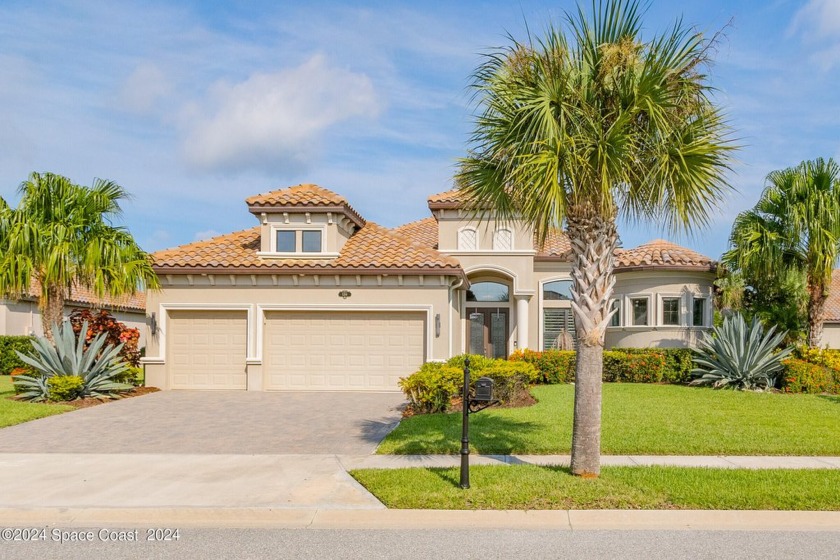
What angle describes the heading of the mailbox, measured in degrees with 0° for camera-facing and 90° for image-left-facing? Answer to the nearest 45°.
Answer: approximately 0°

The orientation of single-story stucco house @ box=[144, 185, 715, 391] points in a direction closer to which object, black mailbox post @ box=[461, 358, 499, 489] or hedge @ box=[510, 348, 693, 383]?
the black mailbox post

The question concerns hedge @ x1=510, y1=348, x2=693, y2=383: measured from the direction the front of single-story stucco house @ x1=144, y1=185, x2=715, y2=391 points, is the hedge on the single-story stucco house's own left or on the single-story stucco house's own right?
on the single-story stucco house's own left

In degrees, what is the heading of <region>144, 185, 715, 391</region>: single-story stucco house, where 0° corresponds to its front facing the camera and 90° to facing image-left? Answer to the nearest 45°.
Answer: approximately 0°

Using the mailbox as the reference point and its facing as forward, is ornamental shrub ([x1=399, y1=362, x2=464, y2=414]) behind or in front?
behind

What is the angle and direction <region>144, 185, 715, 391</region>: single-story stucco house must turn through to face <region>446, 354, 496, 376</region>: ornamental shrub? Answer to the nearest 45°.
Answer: approximately 45° to its left

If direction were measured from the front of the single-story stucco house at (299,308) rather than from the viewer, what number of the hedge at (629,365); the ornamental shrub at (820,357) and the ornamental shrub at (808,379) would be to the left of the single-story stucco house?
3

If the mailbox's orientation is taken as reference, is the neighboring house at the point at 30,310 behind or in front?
behind
